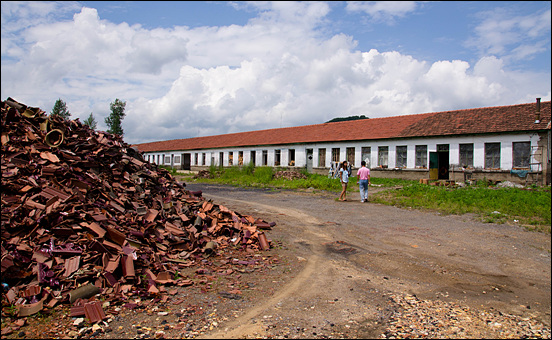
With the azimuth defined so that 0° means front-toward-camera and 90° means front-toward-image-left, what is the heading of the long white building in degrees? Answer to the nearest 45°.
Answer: approximately 45°
